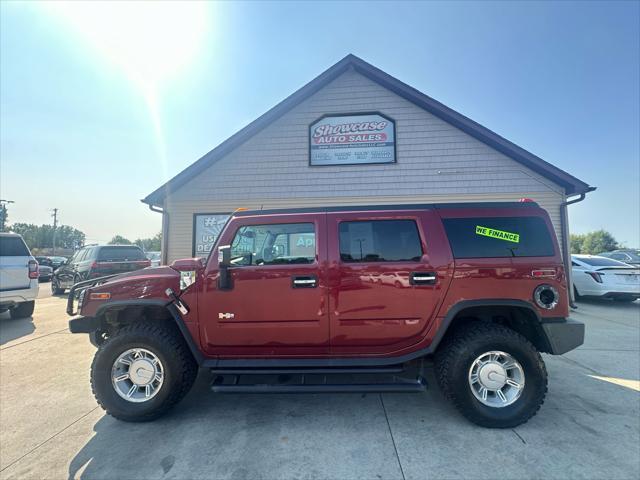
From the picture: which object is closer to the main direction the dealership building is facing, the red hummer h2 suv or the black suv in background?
the red hummer h2 suv

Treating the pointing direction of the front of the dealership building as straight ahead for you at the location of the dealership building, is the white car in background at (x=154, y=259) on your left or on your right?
on your right

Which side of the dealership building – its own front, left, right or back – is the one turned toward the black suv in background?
right

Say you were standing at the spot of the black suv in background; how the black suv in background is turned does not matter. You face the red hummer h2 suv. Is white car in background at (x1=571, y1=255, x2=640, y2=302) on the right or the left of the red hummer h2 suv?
left

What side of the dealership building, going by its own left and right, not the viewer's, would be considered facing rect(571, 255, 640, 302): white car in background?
left

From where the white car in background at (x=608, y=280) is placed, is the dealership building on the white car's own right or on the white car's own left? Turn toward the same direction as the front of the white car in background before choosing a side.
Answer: on the white car's own left

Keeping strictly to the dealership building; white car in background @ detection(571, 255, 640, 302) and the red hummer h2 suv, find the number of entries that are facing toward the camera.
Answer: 1

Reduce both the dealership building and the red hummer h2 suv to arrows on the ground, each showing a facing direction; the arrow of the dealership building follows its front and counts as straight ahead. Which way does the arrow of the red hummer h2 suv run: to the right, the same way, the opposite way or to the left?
to the right

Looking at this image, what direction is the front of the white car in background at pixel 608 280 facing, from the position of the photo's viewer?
facing away from the viewer and to the left of the viewer

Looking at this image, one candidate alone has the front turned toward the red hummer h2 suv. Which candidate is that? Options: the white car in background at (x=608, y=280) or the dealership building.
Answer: the dealership building

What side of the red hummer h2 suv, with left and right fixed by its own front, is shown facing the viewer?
left

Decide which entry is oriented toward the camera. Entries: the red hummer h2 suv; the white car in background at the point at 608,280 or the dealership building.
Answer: the dealership building

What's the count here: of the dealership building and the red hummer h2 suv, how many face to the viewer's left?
1

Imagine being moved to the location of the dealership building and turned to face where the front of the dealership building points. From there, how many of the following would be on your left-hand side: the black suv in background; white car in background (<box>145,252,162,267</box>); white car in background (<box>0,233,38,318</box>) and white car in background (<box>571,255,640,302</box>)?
1

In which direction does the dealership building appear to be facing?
toward the camera

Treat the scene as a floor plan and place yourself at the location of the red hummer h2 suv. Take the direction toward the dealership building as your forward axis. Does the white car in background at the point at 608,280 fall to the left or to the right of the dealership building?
right

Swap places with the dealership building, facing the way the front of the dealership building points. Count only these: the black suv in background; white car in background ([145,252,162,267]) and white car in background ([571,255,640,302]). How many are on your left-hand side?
1

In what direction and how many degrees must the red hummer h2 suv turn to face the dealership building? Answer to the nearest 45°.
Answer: approximately 90° to its right
